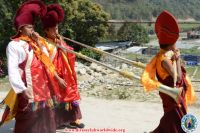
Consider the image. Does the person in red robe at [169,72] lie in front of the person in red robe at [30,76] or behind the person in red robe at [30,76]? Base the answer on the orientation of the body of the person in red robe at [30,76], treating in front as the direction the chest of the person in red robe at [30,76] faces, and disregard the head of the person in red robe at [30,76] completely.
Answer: in front

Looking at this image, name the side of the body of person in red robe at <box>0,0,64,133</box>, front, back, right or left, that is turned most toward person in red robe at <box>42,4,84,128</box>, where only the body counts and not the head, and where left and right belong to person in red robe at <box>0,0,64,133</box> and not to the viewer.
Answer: left

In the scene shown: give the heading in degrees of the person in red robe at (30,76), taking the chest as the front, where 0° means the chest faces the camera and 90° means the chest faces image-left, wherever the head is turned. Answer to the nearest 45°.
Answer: approximately 315°

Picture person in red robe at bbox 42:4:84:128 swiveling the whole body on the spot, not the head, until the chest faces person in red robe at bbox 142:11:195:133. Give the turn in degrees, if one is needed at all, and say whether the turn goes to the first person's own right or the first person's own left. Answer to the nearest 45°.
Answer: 0° — they already face them

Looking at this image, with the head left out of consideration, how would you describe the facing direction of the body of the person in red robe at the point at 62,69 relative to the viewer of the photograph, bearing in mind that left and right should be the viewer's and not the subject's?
facing the viewer and to the right of the viewer

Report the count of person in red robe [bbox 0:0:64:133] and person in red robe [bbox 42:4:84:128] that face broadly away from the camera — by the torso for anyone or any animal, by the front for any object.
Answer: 0
